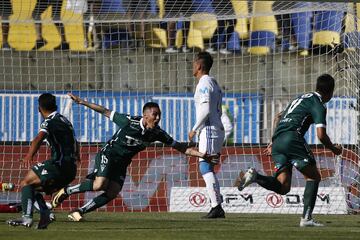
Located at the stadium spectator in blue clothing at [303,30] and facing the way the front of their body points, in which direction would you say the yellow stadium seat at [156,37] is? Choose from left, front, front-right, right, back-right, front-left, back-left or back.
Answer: right

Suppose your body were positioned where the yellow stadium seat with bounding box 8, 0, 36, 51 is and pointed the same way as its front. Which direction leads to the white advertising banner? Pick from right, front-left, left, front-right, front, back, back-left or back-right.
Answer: front-left

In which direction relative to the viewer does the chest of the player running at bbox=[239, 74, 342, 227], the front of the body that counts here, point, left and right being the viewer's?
facing away from the viewer and to the right of the viewer

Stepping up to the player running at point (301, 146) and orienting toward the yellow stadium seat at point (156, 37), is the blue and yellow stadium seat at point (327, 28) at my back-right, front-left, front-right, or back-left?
front-right

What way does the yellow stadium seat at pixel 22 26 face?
toward the camera

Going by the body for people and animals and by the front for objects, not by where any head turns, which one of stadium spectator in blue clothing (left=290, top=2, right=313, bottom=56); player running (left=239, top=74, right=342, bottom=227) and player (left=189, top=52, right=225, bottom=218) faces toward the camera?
the stadium spectator in blue clothing

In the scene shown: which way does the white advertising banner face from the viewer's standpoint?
toward the camera

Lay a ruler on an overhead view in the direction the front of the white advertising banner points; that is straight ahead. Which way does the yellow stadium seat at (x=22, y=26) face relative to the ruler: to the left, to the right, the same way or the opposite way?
the same way

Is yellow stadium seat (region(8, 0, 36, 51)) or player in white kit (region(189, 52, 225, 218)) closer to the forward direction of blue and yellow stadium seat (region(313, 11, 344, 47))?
the player in white kit

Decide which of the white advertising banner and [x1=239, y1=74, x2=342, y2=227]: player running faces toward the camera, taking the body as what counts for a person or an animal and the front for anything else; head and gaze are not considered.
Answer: the white advertising banner

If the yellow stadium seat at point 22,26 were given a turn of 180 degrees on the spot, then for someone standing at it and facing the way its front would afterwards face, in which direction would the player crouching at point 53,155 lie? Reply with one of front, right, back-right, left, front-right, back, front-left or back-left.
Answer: back
